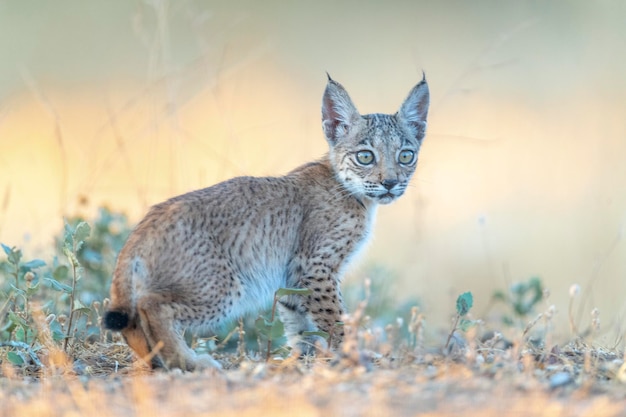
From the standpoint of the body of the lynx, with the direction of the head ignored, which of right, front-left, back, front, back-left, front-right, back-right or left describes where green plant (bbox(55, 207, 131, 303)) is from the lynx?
back-left

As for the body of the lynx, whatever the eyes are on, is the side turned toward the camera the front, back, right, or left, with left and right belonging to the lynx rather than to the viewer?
right

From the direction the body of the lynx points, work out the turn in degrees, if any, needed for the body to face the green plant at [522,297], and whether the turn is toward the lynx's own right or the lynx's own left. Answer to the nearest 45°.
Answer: approximately 45° to the lynx's own left

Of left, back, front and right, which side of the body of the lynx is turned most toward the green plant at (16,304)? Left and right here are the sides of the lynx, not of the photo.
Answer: back

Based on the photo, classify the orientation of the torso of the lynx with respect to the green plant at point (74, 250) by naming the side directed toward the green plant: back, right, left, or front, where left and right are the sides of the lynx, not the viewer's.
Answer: back

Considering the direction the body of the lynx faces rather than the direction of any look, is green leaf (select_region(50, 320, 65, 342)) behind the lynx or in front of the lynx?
behind

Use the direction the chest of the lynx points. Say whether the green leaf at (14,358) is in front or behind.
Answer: behind
